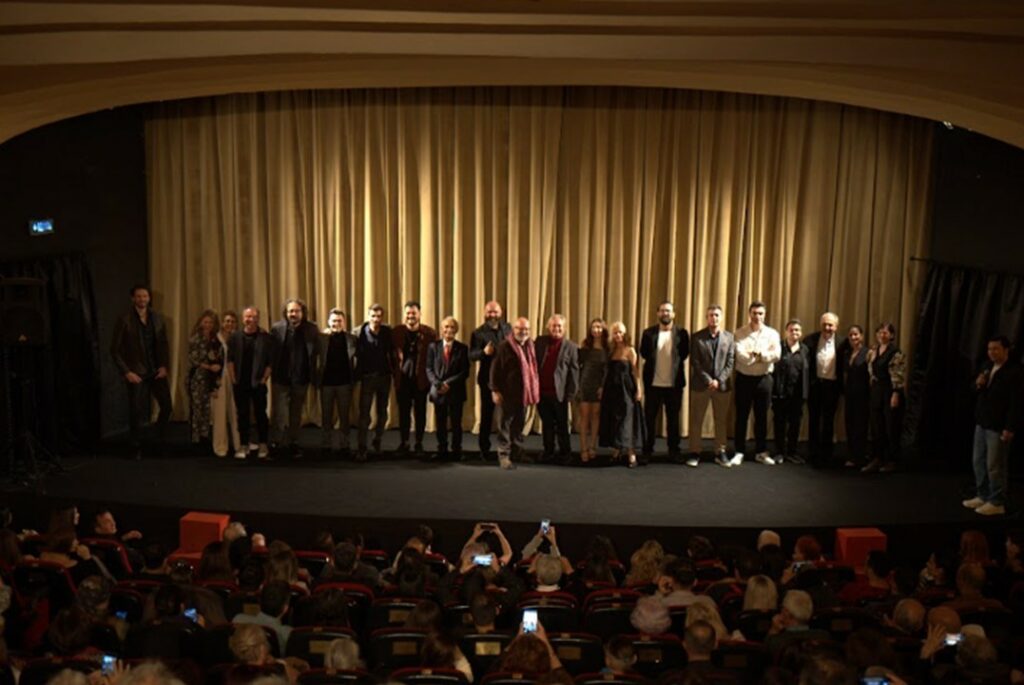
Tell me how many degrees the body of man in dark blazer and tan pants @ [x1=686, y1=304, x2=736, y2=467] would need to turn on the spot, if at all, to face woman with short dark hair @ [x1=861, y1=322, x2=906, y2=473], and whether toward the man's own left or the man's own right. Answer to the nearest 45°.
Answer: approximately 90° to the man's own left

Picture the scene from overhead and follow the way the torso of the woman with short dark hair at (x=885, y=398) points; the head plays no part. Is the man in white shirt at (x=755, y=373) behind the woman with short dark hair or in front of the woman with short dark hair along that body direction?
in front

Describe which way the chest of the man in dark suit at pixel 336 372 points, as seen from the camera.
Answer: toward the camera

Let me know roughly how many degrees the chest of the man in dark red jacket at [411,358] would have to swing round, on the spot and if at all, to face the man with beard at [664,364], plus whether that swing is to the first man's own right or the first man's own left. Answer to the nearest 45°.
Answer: approximately 90° to the first man's own left

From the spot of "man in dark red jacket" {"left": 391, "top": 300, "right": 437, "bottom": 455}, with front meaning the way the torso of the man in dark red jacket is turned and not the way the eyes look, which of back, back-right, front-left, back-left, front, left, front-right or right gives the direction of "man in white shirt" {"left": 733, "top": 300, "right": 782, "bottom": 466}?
left

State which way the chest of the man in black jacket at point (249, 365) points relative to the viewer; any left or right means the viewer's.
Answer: facing the viewer

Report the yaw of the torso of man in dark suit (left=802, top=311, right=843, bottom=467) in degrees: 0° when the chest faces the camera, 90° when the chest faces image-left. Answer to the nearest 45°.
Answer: approximately 0°

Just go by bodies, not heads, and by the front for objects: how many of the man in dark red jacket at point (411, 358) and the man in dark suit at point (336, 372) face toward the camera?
2

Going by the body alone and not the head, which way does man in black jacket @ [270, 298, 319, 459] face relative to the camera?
toward the camera

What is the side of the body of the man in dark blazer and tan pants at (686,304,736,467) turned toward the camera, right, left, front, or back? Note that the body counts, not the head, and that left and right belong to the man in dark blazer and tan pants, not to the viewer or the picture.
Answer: front
